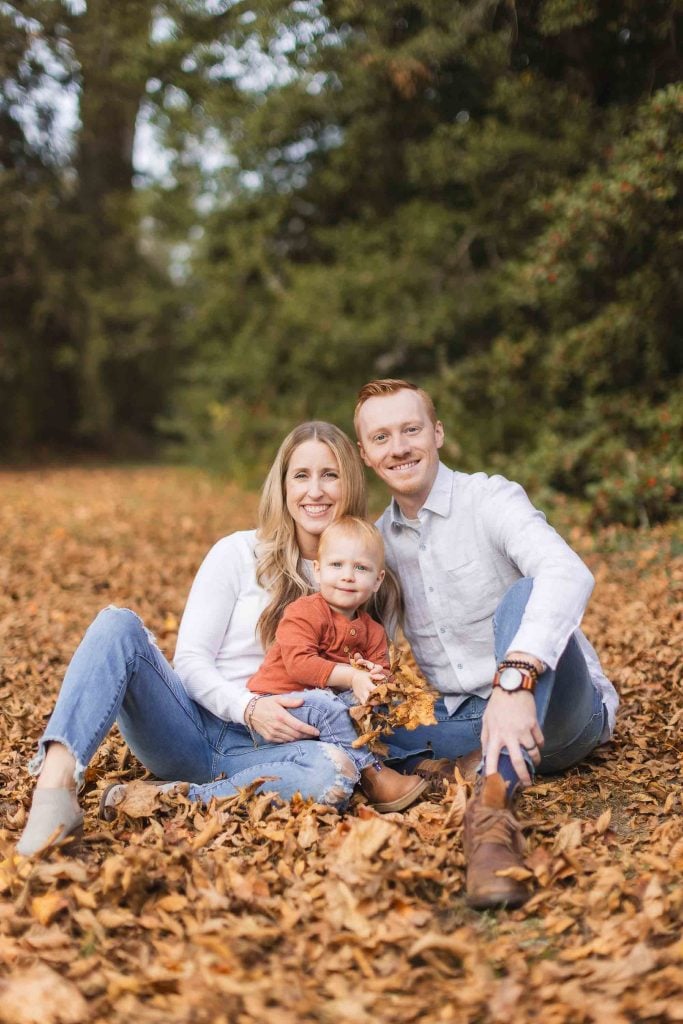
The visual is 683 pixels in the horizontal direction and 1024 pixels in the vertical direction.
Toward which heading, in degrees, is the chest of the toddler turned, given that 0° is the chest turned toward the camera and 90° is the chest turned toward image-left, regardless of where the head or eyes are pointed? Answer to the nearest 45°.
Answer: approximately 315°

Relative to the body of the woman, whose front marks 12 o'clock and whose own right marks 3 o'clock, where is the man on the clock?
The man is roughly at 9 o'clock from the woman.

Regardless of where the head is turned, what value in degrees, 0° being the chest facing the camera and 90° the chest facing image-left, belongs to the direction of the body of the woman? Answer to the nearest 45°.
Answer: approximately 0°

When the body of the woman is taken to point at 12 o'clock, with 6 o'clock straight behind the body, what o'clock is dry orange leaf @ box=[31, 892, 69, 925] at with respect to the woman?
The dry orange leaf is roughly at 1 o'clock from the woman.
